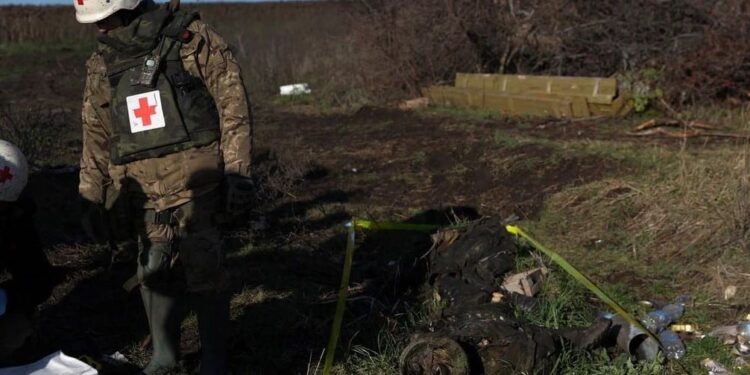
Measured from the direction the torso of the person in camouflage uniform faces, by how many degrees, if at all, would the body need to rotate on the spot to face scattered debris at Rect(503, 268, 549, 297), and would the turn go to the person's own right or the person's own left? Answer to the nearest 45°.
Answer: approximately 135° to the person's own left

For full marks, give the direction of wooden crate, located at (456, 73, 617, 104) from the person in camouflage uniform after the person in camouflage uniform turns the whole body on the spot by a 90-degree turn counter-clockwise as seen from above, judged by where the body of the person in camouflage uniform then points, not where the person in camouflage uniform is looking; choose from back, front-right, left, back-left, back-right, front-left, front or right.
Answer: left

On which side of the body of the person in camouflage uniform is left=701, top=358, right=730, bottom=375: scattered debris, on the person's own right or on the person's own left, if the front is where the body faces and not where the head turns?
on the person's own left

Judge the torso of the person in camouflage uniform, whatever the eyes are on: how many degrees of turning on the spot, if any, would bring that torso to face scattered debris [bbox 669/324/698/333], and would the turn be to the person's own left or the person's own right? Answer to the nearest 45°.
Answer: approximately 135° to the person's own left

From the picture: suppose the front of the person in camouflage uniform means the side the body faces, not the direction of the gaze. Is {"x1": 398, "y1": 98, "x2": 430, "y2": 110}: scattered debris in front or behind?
behind

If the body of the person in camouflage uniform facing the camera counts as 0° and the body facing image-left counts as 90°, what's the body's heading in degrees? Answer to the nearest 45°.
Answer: approximately 45°

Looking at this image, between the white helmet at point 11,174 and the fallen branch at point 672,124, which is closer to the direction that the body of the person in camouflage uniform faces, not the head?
the white helmet

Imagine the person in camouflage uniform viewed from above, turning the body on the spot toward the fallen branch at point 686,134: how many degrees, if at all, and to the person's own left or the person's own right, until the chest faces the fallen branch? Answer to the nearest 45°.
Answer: approximately 180°
